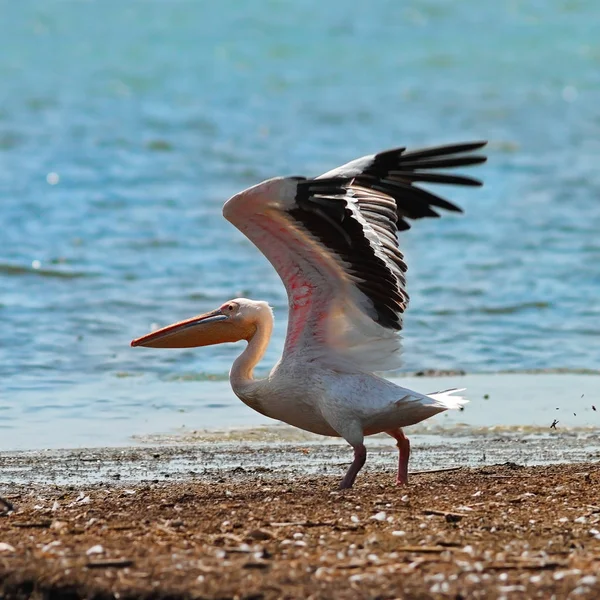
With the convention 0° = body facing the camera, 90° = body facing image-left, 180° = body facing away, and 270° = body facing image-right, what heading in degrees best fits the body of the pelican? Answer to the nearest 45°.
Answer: approximately 90°
